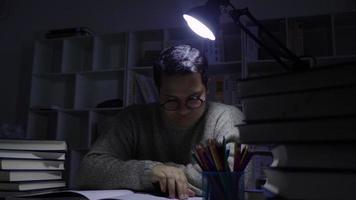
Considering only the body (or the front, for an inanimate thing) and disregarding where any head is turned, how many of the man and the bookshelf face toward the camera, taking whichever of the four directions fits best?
2

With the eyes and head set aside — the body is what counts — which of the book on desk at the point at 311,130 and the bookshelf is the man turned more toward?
the book on desk

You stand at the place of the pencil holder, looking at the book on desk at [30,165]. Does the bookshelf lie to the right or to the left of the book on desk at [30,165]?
right

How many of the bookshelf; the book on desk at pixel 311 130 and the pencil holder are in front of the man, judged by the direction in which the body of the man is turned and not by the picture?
2

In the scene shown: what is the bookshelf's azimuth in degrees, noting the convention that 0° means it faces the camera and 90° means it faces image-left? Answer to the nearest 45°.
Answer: approximately 0°

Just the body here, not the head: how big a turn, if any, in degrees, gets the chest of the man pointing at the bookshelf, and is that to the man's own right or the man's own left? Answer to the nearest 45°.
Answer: approximately 180°

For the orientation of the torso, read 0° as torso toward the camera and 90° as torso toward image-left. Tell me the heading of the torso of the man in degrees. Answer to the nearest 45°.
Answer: approximately 0°
